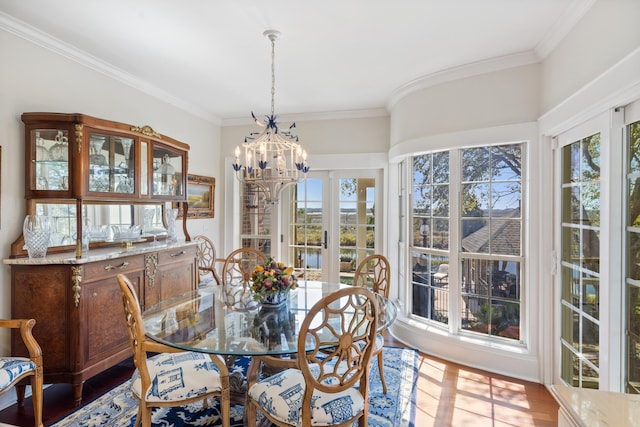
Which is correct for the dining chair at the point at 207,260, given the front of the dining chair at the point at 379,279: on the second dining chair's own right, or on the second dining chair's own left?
on the second dining chair's own right

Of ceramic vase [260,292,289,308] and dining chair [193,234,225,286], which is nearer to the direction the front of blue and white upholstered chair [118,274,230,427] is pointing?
the ceramic vase

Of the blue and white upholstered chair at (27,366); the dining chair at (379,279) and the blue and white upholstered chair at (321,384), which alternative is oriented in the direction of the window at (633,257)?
the blue and white upholstered chair at (27,366)

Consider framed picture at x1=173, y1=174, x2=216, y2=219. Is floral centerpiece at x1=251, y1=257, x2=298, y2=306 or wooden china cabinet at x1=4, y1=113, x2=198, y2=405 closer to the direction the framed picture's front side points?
the floral centerpiece

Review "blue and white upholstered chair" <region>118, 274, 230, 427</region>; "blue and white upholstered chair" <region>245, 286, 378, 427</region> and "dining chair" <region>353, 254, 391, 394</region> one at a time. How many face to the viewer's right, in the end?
1

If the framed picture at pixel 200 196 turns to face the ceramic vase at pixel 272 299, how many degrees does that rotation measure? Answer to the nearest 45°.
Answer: approximately 45° to its right

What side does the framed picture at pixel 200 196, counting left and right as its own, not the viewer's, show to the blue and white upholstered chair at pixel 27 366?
right

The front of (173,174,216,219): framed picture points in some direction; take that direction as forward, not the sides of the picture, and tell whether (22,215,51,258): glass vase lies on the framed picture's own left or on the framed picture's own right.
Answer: on the framed picture's own right

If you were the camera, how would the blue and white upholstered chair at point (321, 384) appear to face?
facing away from the viewer and to the left of the viewer

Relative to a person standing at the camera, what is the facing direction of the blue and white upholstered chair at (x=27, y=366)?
facing the viewer and to the right of the viewer

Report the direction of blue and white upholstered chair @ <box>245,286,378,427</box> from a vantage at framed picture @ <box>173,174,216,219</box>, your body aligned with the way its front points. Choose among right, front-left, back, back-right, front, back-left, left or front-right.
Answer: front-right

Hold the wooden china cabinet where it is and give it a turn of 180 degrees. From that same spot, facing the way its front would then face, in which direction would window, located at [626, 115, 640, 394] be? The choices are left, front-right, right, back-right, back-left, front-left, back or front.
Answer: back

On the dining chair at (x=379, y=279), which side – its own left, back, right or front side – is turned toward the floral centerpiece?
front

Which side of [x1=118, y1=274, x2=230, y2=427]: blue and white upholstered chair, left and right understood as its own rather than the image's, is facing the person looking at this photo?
right

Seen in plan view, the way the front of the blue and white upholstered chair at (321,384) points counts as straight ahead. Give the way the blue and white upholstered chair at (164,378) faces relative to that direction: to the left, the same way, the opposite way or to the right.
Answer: to the right

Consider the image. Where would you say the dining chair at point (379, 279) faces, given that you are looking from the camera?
facing the viewer and to the left of the viewer
